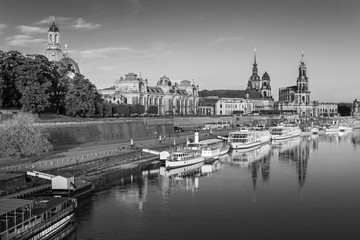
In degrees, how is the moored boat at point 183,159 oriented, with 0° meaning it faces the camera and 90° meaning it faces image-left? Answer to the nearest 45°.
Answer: approximately 45°

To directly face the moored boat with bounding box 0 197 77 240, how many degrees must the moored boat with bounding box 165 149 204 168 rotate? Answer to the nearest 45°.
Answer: approximately 45° to its left

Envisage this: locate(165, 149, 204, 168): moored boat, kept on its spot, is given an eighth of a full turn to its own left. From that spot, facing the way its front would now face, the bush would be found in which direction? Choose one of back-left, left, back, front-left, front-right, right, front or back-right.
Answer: front-right
